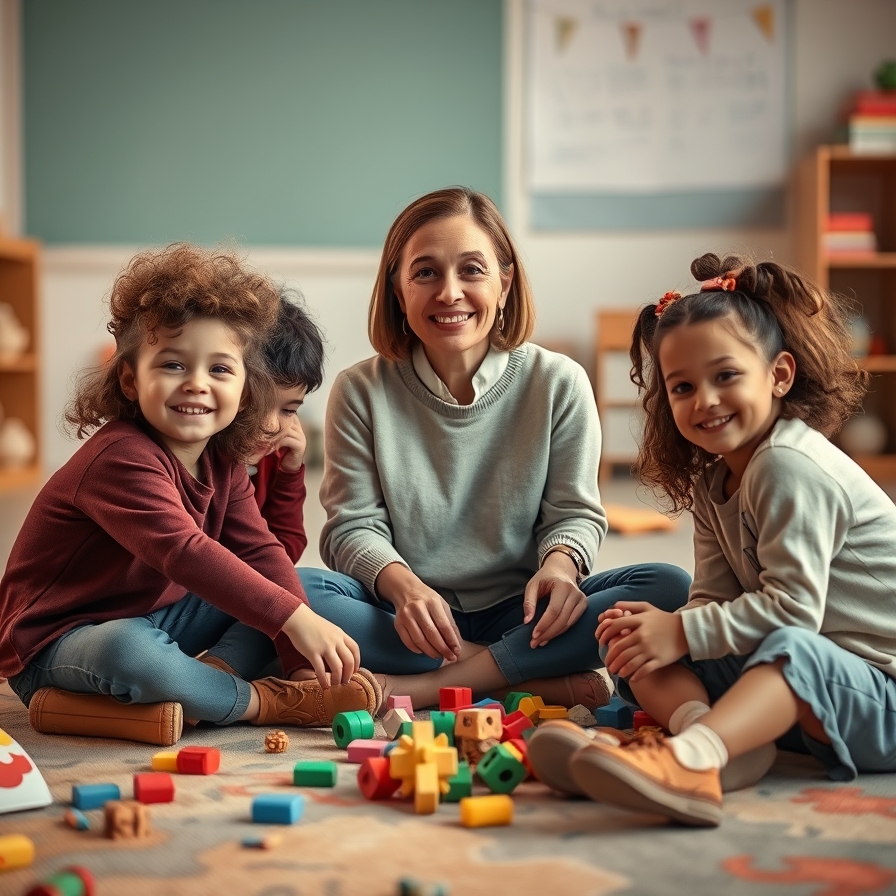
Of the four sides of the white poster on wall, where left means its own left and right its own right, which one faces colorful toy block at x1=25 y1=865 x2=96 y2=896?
front

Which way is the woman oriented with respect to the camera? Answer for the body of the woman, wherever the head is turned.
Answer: toward the camera

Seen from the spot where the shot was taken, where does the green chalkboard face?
facing the viewer

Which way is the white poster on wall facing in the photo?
toward the camera

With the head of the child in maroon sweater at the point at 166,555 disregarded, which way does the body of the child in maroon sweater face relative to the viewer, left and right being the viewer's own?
facing the viewer and to the right of the viewer

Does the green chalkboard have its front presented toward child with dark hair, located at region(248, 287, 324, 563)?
yes

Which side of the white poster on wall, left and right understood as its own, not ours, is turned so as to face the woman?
front

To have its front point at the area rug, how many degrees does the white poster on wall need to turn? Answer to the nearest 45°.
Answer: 0° — it already faces it

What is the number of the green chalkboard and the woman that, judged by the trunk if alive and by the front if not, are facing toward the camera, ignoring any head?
2
